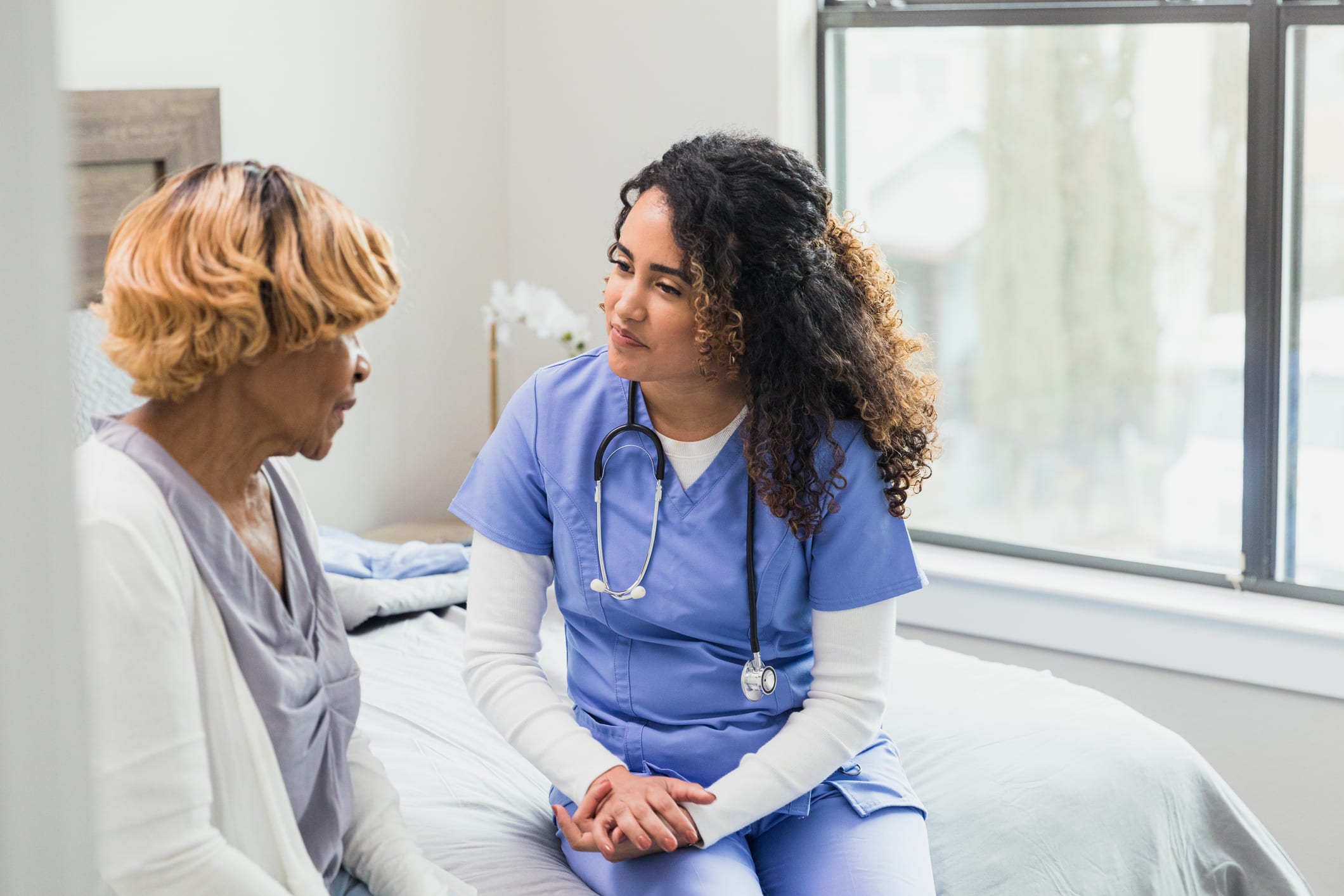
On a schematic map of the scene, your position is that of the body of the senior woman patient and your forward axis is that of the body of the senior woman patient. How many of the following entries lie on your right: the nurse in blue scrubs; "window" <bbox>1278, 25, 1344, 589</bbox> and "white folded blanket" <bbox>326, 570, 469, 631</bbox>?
0

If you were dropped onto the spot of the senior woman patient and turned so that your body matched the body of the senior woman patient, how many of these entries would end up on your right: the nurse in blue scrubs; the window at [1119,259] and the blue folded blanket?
0

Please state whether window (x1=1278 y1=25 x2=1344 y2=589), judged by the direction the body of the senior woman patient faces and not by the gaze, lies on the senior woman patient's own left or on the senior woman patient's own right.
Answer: on the senior woman patient's own left

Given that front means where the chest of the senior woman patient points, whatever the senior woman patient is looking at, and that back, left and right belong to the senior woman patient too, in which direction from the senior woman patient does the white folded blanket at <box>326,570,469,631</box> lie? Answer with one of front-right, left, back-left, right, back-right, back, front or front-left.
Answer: back-left

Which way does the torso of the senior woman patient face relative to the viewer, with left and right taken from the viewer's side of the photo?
facing the viewer and to the right of the viewer

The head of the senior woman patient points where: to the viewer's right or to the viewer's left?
to the viewer's right

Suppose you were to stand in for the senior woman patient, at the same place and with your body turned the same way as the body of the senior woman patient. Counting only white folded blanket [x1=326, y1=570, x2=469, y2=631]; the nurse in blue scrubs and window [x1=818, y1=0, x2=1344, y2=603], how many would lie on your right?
0

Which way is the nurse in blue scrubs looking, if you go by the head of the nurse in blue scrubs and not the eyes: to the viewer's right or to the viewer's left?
to the viewer's left

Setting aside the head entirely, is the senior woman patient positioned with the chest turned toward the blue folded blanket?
no

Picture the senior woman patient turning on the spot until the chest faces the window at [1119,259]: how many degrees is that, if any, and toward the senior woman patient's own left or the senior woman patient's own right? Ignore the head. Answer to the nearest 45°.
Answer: approximately 90° to the senior woman patient's own left

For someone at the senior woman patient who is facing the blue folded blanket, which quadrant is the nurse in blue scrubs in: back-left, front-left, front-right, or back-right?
front-right

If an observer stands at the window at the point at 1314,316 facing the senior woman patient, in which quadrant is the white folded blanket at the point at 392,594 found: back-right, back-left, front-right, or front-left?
front-right
